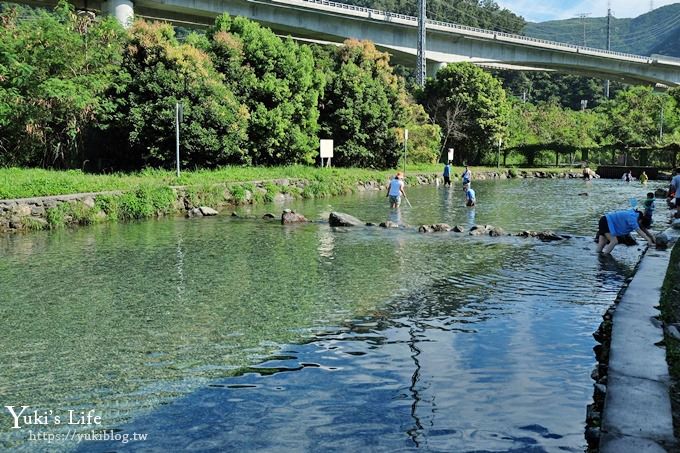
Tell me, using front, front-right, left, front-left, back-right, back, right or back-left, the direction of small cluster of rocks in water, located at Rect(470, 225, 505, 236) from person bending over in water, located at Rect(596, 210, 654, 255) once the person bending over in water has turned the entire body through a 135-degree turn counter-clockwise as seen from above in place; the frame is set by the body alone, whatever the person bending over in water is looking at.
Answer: front

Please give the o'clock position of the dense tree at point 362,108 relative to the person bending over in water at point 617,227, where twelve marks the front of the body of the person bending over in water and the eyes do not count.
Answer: The dense tree is roughly at 8 o'clock from the person bending over in water.

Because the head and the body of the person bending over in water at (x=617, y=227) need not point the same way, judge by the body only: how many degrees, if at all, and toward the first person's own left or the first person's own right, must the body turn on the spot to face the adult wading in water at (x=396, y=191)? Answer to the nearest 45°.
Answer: approximately 135° to the first person's own left

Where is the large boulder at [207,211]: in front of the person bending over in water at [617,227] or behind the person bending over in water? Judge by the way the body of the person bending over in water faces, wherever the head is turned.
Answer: behind

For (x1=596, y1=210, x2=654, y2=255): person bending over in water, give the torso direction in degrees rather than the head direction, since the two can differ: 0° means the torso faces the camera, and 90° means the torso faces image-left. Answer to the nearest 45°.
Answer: approximately 270°

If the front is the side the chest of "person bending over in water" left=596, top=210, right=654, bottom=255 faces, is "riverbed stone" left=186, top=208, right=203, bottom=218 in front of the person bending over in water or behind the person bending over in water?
behind

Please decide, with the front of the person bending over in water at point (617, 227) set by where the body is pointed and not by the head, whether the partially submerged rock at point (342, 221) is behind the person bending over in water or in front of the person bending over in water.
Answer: behind
